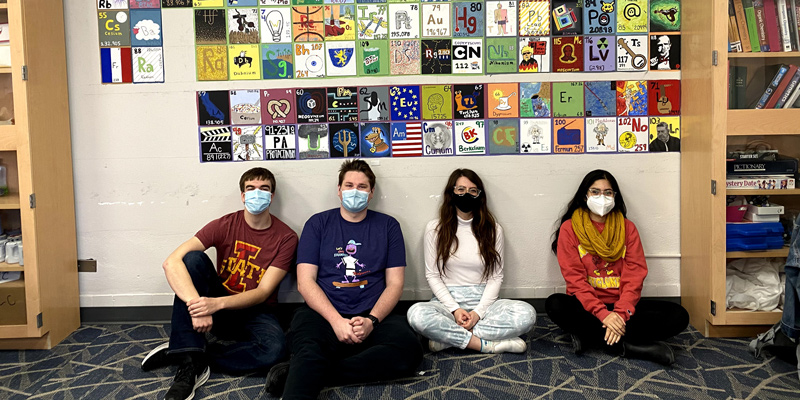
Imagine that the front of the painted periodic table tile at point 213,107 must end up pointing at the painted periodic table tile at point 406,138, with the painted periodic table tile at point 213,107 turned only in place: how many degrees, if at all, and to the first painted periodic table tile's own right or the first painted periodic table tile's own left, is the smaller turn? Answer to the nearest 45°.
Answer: approximately 90° to the first painted periodic table tile's own left

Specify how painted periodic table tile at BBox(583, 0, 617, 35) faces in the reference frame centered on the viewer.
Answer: facing the viewer

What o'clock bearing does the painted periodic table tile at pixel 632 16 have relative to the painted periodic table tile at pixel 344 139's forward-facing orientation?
the painted periodic table tile at pixel 632 16 is roughly at 9 o'clock from the painted periodic table tile at pixel 344 139.

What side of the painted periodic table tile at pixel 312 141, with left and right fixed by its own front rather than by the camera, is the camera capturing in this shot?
front

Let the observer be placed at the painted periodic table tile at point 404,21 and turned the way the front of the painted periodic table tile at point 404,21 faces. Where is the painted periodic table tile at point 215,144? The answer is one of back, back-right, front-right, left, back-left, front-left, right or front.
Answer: right

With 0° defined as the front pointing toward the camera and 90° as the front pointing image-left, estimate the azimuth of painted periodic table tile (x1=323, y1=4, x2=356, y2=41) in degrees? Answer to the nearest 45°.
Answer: approximately 0°

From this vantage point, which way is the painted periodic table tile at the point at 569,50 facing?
toward the camera
